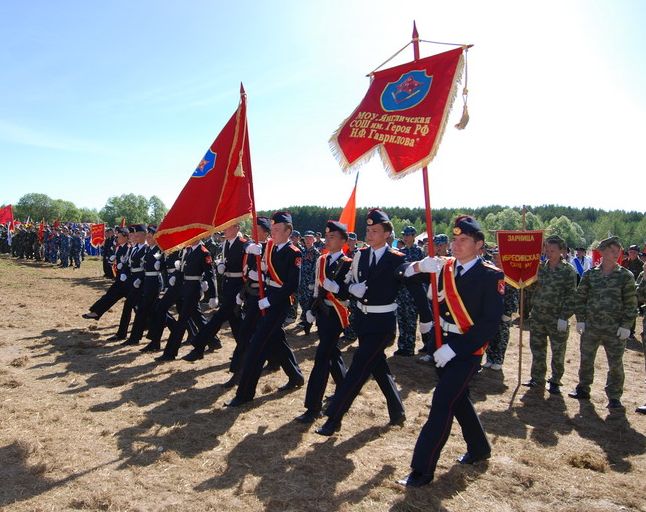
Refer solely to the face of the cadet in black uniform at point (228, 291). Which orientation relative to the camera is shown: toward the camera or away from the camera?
toward the camera

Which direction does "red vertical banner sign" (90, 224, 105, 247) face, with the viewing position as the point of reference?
facing the viewer

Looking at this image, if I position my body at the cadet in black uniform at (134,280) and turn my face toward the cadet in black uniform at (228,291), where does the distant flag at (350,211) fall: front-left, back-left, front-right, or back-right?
front-left

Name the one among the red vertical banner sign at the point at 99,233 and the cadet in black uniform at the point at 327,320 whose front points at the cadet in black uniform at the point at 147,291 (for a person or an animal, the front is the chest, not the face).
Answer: the red vertical banner sign

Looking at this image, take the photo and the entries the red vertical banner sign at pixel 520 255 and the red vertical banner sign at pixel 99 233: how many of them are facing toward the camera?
2

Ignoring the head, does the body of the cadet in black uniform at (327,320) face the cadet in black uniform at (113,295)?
no

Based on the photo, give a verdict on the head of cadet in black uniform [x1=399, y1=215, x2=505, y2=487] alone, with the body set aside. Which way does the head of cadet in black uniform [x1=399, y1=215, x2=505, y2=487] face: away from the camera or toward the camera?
toward the camera

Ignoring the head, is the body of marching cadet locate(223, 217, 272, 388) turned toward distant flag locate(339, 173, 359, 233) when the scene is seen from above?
no

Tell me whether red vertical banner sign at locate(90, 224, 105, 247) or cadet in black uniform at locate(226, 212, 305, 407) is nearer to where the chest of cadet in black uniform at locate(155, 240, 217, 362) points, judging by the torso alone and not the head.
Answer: the cadet in black uniform

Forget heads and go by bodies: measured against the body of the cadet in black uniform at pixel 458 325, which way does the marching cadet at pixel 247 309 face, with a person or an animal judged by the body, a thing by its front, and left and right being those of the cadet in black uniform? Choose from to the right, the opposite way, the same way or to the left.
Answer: the same way
